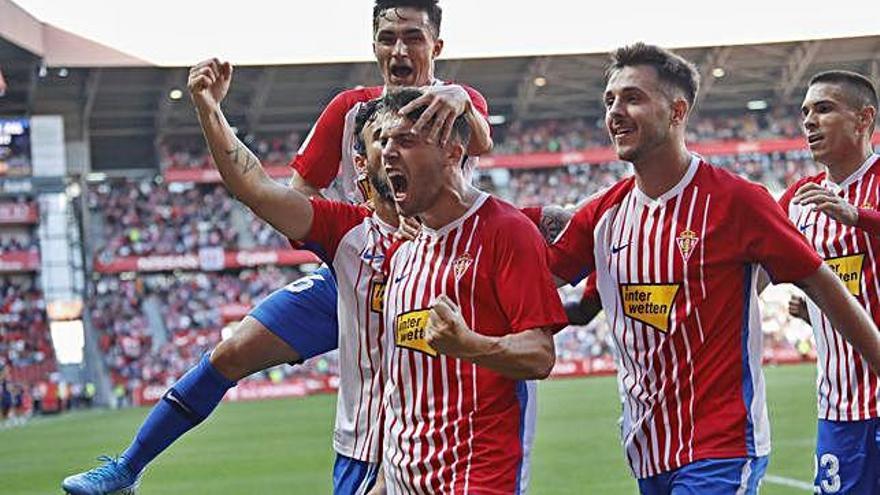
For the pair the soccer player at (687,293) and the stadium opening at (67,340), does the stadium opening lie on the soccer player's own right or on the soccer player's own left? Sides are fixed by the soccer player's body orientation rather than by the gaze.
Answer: on the soccer player's own right

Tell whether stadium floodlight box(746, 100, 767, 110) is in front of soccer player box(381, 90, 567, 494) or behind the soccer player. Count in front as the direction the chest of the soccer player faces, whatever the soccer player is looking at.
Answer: behind

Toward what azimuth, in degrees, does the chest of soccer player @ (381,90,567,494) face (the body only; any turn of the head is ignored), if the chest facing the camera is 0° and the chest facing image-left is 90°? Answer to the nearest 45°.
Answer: approximately 45°

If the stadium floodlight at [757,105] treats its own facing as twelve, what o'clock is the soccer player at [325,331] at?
The soccer player is roughly at 12 o'clock from the stadium floodlight.

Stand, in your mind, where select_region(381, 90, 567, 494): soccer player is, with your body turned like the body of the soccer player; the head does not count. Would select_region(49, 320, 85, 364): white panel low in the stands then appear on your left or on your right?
on your right

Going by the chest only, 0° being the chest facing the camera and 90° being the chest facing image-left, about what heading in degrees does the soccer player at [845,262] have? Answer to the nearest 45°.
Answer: approximately 45°

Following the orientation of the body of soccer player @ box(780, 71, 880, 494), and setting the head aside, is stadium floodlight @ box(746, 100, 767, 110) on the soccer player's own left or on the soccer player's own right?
on the soccer player's own right
